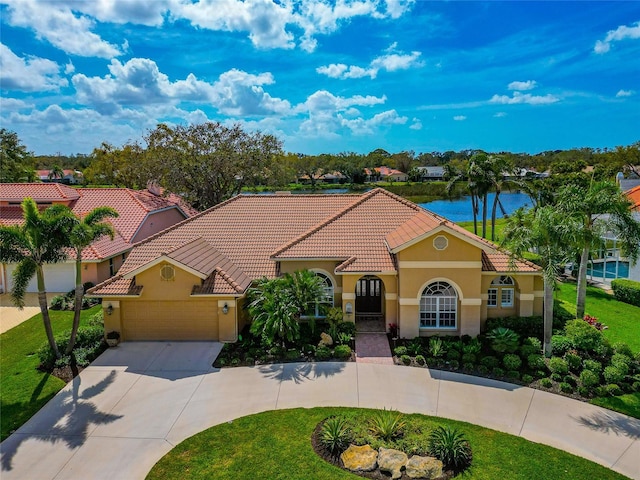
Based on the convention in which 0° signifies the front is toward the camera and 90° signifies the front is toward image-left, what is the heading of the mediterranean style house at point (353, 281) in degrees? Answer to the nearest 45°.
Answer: approximately 0°

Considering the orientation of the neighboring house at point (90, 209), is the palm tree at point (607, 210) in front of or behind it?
in front

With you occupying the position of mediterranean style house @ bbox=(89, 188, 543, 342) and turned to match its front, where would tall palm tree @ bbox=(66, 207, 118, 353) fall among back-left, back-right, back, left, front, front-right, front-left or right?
right

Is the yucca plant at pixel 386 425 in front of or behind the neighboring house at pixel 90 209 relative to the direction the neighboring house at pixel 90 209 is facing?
in front

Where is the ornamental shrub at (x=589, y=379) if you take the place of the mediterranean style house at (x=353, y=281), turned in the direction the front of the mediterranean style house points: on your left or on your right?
on your left

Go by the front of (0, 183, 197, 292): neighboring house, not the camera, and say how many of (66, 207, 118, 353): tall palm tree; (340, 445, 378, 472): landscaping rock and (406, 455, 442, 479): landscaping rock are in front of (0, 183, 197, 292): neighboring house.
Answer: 3

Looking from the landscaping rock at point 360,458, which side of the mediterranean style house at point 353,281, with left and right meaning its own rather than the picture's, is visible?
front

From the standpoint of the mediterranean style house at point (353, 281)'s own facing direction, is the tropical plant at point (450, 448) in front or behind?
in front

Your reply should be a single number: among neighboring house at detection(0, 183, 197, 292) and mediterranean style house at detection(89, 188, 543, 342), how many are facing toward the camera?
2

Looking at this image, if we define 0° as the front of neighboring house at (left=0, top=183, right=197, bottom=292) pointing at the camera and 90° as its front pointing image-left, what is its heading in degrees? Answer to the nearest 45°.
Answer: approximately 0°

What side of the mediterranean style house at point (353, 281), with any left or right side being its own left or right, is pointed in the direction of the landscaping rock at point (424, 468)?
front

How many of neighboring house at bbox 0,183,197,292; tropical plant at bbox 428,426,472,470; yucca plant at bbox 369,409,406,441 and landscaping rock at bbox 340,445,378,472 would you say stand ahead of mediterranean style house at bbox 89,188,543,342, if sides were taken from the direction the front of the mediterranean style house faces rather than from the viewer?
3

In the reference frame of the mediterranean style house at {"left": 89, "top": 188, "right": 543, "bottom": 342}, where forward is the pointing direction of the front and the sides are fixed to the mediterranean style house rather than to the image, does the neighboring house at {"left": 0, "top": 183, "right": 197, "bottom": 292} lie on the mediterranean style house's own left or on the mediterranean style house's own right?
on the mediterranean style house's own right
